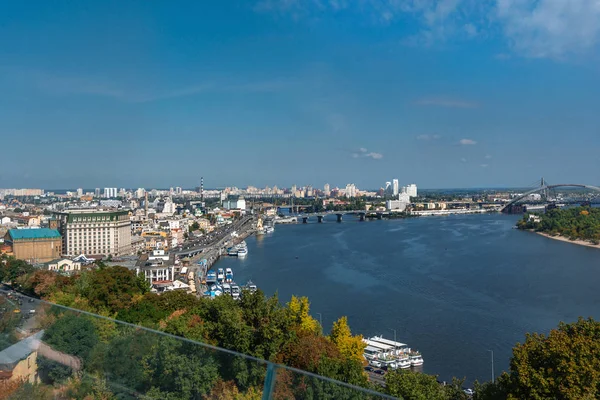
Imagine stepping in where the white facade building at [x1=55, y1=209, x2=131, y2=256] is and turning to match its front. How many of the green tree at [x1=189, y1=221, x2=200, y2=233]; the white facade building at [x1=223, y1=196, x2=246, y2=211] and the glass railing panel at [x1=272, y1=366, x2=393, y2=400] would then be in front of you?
1

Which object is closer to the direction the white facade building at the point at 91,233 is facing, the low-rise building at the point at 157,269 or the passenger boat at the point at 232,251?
the low-rise building

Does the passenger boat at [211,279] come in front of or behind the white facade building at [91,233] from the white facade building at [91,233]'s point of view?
in front

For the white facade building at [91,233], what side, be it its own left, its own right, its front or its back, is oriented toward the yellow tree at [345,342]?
front

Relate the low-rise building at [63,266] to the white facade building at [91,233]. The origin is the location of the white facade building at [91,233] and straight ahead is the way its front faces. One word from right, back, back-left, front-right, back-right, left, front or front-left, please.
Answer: front

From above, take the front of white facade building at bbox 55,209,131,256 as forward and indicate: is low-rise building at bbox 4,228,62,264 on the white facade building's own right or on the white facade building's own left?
on the white facade building's own right

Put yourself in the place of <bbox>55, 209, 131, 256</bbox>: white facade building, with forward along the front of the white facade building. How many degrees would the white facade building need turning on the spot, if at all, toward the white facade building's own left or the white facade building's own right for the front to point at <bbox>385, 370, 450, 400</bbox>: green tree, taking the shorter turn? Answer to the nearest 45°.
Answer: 0° — it already faces it

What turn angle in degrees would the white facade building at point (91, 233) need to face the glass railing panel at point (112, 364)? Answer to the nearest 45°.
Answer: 0° — it already faces it

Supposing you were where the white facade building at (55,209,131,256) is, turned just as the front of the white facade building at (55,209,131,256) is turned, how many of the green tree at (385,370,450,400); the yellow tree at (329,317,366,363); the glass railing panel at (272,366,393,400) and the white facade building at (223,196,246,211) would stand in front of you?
3

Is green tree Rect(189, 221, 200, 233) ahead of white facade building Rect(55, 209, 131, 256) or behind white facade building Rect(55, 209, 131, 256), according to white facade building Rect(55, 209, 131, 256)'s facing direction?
behind

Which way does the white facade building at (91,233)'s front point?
toward the camera

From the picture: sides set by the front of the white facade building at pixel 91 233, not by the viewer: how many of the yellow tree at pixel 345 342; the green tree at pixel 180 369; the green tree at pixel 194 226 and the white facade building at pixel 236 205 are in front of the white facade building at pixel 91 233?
2

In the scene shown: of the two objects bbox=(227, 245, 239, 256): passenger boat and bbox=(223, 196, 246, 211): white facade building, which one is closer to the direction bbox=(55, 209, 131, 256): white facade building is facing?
the passenger boat

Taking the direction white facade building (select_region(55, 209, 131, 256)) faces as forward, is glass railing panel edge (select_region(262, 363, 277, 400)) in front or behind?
in front

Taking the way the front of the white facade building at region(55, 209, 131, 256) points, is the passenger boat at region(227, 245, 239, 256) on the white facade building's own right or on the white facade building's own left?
on the white facade building's own left
